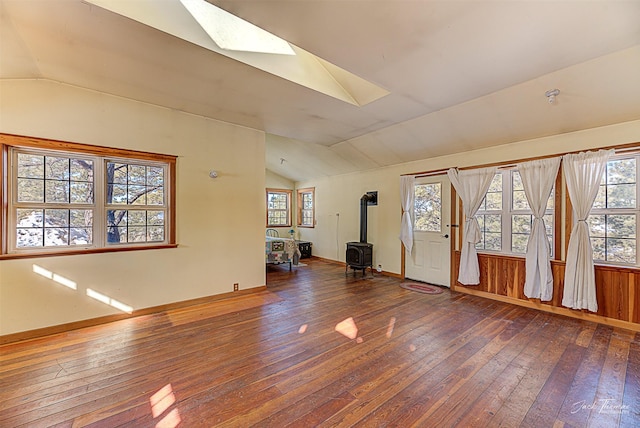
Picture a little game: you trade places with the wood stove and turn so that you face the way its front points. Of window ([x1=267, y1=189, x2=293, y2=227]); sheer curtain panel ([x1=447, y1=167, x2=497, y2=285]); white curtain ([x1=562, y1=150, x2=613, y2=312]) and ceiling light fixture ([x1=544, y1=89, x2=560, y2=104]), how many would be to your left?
3

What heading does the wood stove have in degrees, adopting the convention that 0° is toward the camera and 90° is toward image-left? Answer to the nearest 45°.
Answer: approximately 45°

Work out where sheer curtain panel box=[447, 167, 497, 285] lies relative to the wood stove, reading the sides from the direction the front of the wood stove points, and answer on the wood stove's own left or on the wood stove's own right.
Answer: on the wood stove's own left

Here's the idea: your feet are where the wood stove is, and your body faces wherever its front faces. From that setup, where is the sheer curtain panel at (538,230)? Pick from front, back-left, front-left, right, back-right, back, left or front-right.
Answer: left

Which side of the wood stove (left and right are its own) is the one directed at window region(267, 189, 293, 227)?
right

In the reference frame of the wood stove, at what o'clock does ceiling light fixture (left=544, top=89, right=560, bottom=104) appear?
The ceiling light fixture is roughly at 9 o'clock from the wood stove.

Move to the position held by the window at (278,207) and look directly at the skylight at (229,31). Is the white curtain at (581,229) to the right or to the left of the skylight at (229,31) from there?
left

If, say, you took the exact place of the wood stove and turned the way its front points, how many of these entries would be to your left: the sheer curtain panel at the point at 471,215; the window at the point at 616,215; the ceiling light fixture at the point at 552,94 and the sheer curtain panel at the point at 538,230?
4

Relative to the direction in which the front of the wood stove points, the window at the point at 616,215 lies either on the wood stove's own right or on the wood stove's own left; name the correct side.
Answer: on the wood stove's own left

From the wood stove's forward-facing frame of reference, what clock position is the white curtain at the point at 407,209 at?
The white curtain is roughly at 8 o'clock from the wood stove.

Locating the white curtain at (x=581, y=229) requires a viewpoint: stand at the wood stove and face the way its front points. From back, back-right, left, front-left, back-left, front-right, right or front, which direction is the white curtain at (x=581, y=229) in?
left

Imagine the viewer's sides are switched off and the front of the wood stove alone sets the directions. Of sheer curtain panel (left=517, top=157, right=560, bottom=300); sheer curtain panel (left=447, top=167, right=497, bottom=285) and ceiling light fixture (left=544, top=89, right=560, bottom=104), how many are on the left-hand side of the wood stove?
3

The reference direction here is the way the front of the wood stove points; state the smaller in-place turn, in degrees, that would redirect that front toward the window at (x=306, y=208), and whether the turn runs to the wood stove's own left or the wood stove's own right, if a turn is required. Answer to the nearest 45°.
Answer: approximately 90° to the wood stove's own right

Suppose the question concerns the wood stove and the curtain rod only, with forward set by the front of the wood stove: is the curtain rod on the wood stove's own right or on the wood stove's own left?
on the wood stove's own left

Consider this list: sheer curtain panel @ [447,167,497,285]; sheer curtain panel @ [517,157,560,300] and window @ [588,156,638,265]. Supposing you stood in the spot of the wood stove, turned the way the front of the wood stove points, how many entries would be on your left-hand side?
3

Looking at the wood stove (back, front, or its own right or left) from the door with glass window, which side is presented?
left
